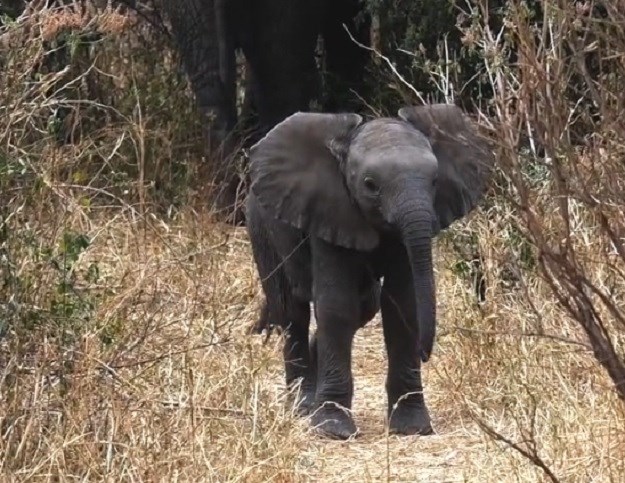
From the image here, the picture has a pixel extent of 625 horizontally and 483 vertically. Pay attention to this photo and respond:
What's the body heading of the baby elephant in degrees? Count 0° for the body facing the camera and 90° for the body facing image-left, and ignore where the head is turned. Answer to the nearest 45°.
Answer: approximately 315°
